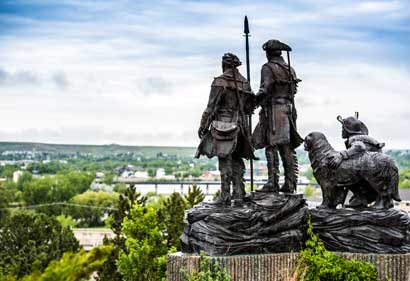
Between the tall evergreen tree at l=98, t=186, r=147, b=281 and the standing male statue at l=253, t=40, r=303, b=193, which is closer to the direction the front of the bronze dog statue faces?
the standing male statue

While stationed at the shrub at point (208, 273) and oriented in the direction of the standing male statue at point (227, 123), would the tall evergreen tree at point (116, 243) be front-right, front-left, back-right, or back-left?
front-left

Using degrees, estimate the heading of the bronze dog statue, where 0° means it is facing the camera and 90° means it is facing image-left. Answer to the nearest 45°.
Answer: approximately 90°

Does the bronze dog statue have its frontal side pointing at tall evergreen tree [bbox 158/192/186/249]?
no

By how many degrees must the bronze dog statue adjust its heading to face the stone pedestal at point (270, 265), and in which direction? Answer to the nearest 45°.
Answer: approximately 45° to its left

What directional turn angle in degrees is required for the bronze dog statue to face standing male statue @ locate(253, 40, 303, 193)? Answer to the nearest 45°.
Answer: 0° — it already faces it

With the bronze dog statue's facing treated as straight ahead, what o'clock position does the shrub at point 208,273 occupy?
The shrub is roughly at 11 o'clock from the bronze dog statue.

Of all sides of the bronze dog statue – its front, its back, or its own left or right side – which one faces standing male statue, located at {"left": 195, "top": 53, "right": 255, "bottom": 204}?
front
